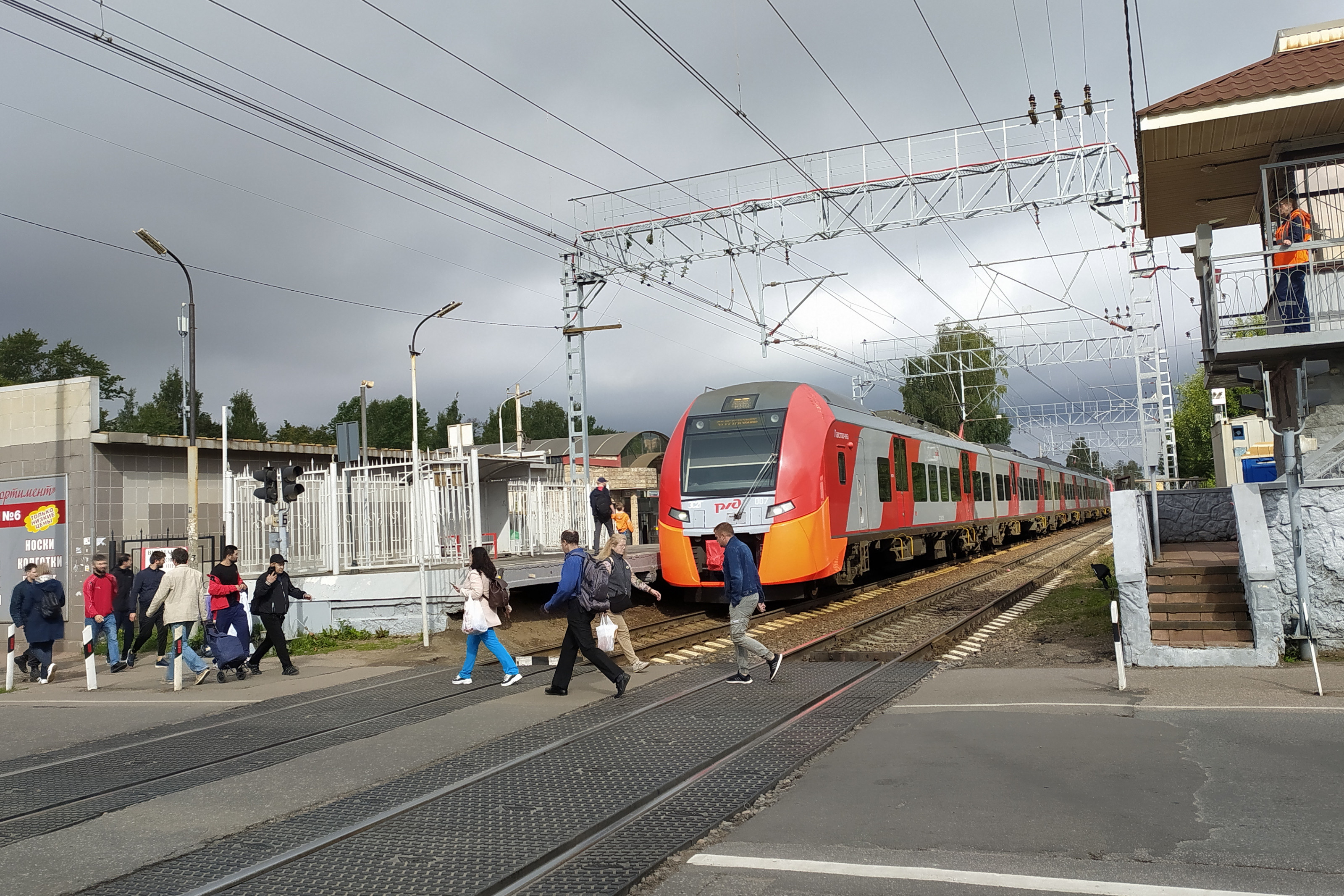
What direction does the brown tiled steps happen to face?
toward the camera

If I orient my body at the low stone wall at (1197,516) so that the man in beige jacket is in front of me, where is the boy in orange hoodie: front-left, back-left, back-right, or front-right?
front-right

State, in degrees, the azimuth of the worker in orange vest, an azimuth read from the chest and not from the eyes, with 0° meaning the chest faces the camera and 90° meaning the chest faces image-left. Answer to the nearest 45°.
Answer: approximately 90°

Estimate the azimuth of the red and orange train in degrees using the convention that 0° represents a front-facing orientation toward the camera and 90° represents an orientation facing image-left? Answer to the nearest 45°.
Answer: approximately 45°

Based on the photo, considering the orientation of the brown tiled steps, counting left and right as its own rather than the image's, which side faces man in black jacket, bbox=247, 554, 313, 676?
right

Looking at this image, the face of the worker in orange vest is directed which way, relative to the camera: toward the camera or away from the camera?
toward the camera
